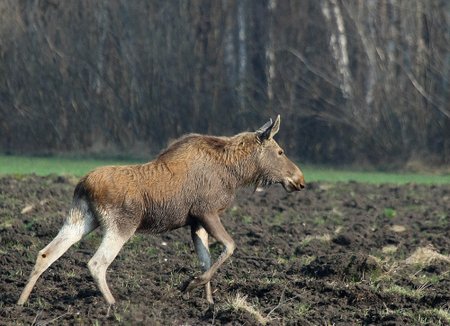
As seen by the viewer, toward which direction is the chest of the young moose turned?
to the viewer's right
